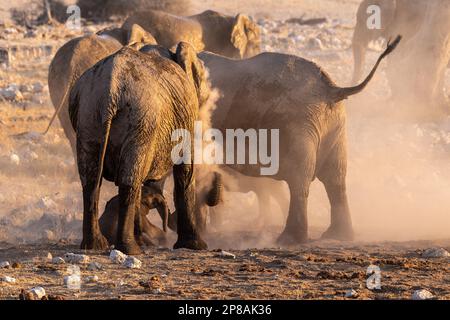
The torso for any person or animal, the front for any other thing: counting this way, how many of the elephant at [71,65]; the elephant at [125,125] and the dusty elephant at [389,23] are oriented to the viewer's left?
1

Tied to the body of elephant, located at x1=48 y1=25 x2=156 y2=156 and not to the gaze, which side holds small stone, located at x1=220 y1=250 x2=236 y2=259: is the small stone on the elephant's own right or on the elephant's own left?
on the elephant's own right

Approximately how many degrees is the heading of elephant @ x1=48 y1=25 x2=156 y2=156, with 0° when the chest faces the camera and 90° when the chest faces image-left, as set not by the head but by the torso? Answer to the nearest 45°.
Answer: approximately 225°

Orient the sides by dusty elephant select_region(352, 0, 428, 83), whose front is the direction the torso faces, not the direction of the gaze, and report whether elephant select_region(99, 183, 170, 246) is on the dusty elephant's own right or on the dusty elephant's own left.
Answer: on the dusty elephant's own left

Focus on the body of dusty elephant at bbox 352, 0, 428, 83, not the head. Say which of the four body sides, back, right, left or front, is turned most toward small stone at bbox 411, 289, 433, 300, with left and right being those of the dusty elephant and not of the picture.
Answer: left

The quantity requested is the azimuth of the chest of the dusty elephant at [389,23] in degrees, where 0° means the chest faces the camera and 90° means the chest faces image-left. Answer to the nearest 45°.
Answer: approximately 90°

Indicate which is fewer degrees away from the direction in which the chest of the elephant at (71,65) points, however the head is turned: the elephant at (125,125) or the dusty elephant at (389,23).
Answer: the dusty elephant

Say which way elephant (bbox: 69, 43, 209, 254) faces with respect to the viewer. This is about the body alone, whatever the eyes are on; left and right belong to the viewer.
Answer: facing away from the viewer and to the right of the viewer

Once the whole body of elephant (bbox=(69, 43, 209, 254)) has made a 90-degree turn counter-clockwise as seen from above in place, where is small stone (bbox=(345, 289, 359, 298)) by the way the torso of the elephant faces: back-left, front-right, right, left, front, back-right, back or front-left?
back
